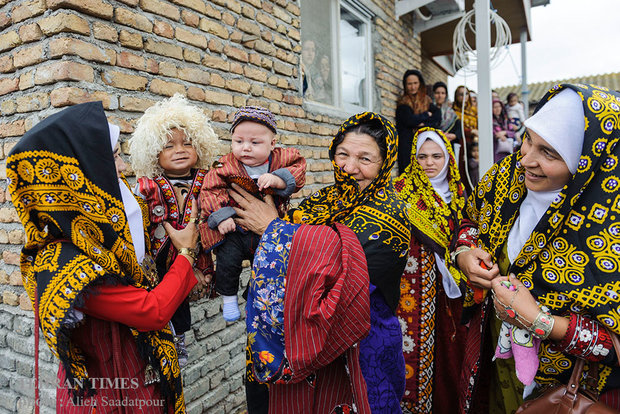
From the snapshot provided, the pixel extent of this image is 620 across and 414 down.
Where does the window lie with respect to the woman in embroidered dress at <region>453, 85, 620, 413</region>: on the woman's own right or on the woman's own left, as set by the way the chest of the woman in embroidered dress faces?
on the woman's own right

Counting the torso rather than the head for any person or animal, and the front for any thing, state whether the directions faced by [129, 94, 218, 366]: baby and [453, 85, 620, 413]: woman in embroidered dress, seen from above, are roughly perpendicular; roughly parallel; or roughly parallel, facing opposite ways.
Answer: roughly perpendicular

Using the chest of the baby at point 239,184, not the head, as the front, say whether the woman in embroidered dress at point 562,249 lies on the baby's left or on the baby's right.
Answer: on the baby's left

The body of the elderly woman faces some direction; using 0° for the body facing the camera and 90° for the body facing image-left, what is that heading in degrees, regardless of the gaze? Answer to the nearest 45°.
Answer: approximately 45°

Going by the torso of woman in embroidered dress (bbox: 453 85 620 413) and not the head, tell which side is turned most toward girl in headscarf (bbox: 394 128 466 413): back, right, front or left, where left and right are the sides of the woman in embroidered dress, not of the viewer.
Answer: right

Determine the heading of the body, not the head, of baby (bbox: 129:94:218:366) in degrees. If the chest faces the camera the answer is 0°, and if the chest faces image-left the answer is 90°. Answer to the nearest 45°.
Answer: approximately 0°

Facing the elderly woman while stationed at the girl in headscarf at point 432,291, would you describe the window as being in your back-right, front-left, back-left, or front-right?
back-right

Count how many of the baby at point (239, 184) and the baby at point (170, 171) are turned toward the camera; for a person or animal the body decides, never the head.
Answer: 2
